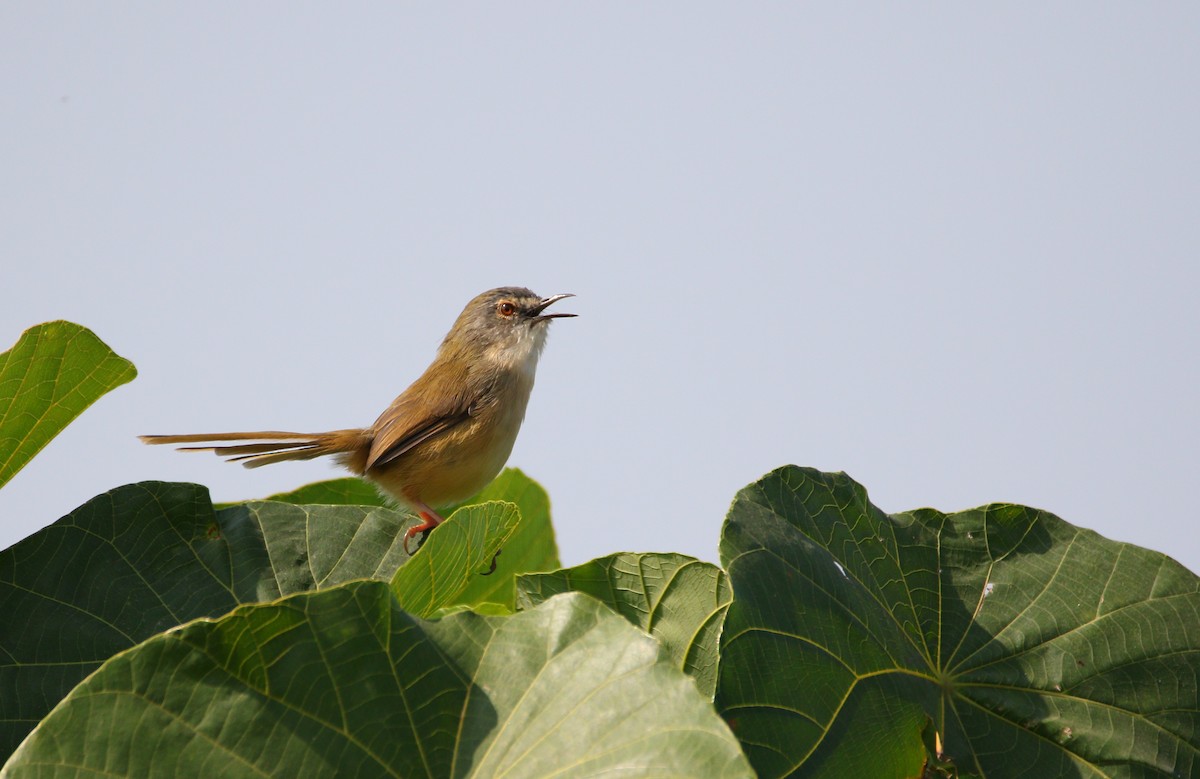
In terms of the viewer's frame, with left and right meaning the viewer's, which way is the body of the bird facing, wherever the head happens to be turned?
facing to the right of the viewer

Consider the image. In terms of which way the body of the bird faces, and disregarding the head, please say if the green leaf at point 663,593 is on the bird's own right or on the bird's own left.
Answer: on the bird's own right
